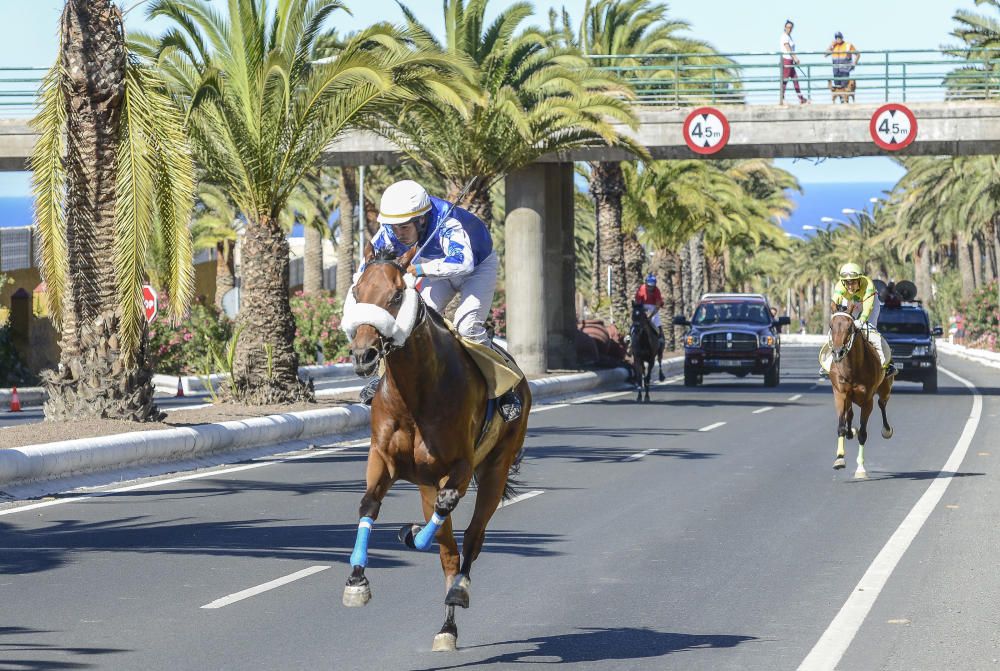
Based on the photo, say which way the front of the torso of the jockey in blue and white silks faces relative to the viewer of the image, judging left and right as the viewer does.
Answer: facing the viewer and to the left of the viewer

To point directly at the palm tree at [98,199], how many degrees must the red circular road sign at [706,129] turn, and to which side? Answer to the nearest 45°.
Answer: approximately 45° to its right

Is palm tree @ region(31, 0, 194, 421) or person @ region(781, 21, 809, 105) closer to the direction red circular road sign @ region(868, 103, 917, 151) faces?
the palm tree

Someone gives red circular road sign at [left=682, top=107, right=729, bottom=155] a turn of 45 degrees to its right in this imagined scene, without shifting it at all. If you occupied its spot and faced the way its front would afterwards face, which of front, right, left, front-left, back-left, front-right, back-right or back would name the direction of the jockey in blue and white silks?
front-left

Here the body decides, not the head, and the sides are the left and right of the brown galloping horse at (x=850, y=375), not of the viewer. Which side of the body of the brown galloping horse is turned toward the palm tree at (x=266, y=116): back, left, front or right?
right

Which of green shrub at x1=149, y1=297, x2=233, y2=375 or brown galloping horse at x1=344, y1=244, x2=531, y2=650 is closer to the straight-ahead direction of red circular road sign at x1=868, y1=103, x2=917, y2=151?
the brown galloping horse

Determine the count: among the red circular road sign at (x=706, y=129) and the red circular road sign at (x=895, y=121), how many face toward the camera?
2

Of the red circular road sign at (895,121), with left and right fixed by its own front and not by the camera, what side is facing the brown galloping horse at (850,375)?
front

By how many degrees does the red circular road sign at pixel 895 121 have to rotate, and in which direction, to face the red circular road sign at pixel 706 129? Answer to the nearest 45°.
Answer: approximately 90° to its right

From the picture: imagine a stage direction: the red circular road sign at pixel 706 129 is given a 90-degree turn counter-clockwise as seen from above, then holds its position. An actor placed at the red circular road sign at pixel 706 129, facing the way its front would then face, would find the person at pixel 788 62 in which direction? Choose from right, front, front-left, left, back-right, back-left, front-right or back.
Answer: front-left

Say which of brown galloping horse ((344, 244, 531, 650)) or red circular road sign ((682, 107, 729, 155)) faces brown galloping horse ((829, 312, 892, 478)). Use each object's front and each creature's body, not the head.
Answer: the red circular road sign
